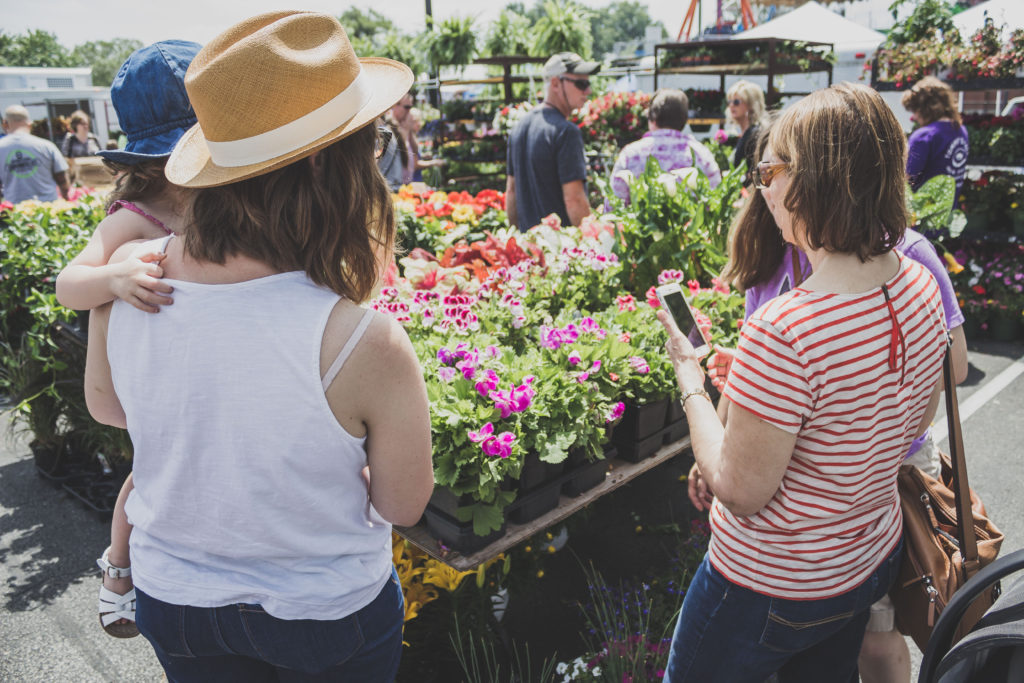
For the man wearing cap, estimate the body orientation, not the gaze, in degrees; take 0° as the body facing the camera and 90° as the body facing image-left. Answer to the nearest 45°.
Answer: approximately 225°

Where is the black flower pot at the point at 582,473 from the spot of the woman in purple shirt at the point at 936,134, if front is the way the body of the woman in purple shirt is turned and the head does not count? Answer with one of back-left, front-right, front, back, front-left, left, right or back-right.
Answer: back-left

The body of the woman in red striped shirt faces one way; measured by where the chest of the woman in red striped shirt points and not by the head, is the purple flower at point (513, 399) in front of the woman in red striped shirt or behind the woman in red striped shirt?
in front

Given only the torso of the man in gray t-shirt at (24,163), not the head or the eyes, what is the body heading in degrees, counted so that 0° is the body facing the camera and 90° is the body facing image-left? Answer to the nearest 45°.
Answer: approximately 180°

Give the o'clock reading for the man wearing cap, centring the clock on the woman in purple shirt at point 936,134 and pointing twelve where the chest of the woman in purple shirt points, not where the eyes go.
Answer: The man wearing cap is roughly at 9 o'clock from the woman in purple shirt.

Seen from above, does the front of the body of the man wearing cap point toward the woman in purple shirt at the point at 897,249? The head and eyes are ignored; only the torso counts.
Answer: no

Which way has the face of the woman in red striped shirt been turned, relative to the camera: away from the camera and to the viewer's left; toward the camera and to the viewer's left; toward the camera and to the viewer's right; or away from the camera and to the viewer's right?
away from the camera and to the viewer's left

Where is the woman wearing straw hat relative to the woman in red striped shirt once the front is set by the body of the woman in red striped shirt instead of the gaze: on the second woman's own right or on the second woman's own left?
on the second woman's own left

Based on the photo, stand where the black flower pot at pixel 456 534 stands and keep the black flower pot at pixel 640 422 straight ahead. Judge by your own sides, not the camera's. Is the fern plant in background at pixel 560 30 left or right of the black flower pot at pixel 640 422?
left

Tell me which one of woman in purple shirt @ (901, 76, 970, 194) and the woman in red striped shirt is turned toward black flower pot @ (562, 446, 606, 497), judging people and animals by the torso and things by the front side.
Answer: the woman in red striped shirt

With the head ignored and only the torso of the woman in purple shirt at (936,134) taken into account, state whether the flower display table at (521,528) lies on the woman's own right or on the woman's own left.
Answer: on the woman's own left
